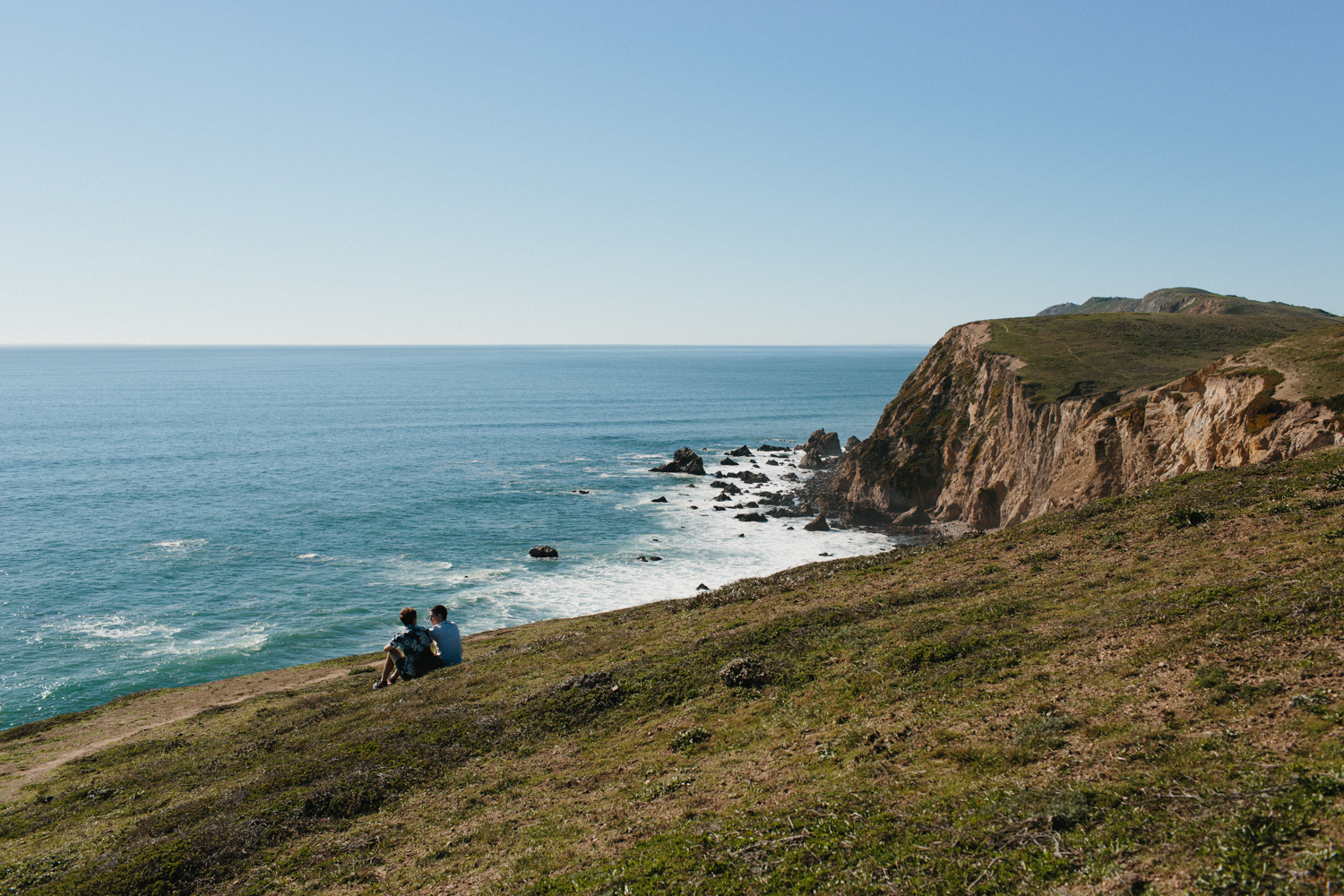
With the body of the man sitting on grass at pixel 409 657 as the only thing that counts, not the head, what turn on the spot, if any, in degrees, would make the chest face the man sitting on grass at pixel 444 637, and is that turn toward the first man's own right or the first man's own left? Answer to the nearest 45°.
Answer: approximately 135° to the first man's own right

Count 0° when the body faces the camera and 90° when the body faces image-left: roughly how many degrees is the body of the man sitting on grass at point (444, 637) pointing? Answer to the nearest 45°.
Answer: approximately 135°

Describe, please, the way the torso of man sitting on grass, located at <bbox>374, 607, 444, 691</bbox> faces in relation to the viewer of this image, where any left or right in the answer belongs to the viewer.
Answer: facing away from the viewer and to the left of the viewer

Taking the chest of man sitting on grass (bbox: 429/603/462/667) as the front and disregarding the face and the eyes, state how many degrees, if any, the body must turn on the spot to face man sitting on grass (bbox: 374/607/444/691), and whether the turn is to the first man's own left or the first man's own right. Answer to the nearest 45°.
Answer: approximately 45° to the first man's own left
